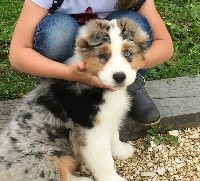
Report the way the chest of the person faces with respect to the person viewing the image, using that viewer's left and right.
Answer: facing the viewer

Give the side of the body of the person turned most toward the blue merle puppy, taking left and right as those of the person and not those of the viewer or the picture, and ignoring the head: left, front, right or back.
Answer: front
